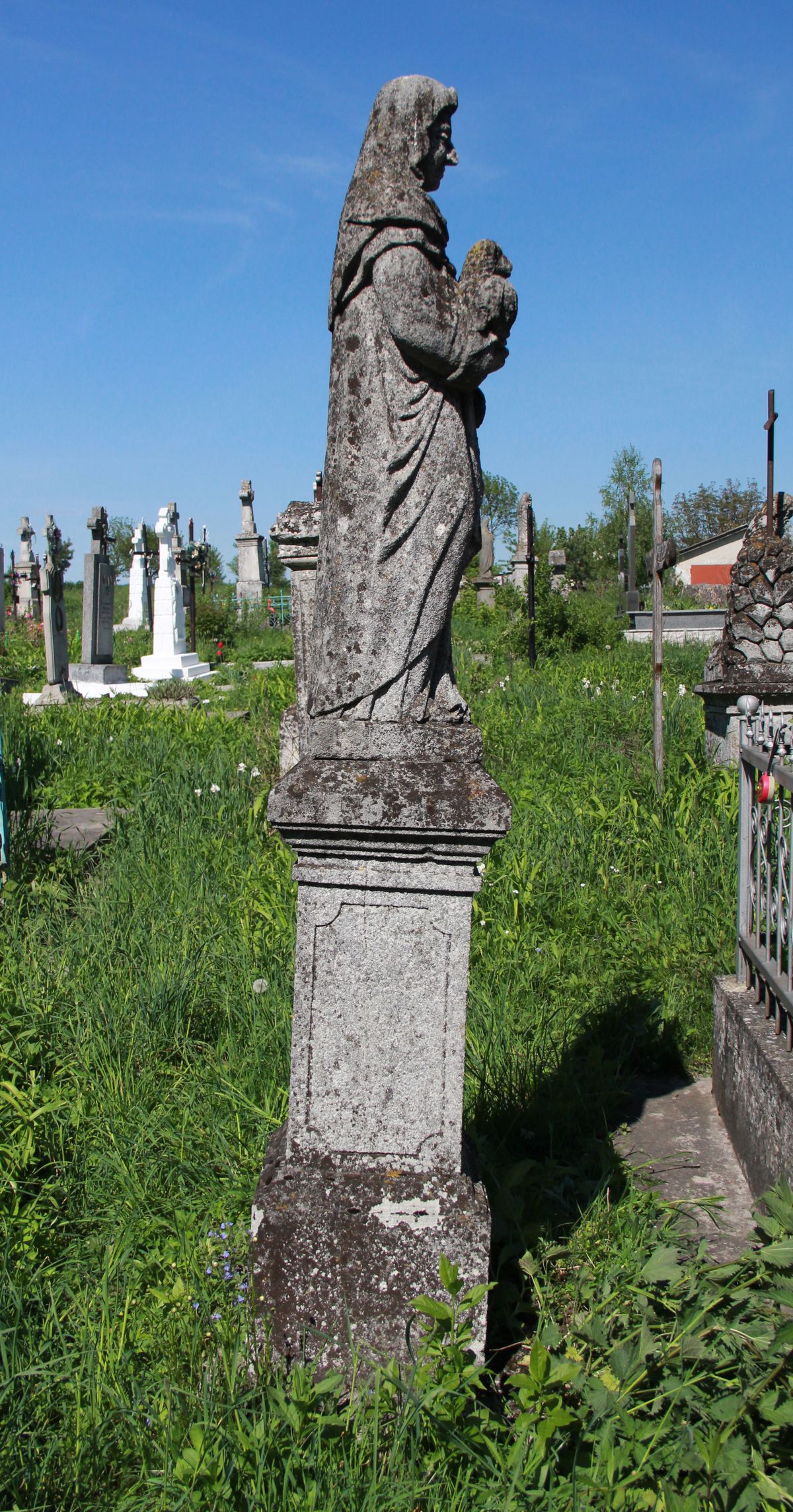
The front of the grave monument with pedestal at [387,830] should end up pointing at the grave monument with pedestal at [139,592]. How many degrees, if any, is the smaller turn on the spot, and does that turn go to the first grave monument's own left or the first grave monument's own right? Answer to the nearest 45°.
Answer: approximately 90° to the first grave monument's own left

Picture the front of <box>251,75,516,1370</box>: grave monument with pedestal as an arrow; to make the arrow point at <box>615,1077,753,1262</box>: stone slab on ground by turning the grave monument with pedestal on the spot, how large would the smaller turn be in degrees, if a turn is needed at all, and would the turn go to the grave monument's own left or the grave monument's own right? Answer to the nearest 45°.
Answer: approximately 45° to the grave monument's own left

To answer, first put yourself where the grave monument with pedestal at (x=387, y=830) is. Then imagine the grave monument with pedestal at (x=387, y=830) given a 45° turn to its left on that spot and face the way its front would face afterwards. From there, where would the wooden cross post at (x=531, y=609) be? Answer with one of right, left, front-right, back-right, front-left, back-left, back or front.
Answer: front-left

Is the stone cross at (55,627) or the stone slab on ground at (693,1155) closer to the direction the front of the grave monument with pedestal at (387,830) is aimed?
the stone slab on ground

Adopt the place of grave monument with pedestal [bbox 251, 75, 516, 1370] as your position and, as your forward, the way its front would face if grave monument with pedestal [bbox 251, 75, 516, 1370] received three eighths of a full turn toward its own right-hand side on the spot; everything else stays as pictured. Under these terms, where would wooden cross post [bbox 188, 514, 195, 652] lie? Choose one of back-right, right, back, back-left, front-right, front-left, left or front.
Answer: back-right

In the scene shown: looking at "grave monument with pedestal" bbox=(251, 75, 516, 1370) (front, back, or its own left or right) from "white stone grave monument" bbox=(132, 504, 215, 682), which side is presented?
left

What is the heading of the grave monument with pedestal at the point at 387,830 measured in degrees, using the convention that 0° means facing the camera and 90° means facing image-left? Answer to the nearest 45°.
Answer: approximately 270°

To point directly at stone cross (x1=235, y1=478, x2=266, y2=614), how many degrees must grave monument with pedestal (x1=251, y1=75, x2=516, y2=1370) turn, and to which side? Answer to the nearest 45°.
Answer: approximately 90° to its left

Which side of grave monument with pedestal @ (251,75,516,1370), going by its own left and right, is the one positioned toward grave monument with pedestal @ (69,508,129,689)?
left

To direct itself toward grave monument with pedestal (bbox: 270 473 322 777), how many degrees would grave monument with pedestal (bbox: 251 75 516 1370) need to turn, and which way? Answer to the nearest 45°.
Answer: approximately 90° to its left
